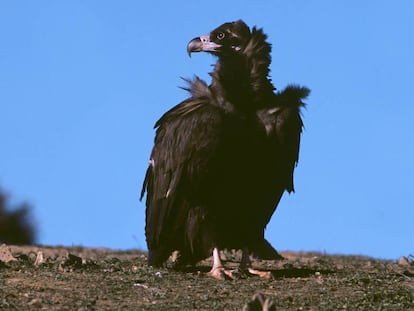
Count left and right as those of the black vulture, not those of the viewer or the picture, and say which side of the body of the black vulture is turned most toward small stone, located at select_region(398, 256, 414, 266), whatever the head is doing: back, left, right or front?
left

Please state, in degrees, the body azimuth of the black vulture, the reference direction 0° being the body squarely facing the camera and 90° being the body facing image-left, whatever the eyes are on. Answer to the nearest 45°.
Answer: approximately 315°
